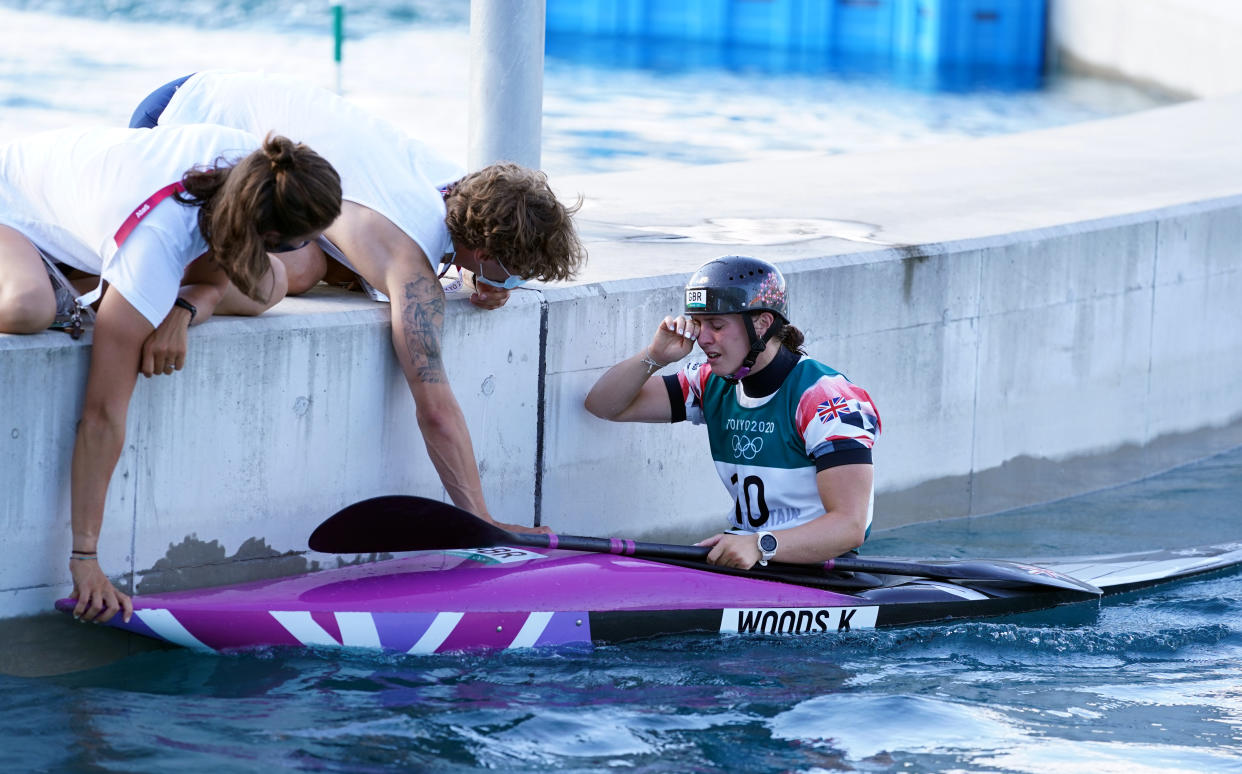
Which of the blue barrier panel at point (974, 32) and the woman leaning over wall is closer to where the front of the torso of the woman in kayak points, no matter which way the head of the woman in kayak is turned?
the woman leaning over wall

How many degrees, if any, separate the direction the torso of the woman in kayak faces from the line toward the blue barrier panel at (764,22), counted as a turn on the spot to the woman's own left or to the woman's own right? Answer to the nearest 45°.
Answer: approximately 135° to the woman's own right

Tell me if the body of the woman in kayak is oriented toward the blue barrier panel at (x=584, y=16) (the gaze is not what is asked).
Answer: no

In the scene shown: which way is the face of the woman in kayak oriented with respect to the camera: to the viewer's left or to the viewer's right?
to the viewer's left

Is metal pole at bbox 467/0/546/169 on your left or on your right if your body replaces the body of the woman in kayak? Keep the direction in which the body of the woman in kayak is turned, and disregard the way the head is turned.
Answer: on your right

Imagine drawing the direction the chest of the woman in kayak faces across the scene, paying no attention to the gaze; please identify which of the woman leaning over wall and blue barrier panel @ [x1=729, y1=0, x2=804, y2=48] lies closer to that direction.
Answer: the woman leaning over wall

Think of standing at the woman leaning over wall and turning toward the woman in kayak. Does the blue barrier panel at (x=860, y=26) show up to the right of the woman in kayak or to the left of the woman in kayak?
left

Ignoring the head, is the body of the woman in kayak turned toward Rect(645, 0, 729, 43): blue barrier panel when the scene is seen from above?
no

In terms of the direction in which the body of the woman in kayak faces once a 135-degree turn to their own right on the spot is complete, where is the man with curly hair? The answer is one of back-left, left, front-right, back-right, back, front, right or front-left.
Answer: left

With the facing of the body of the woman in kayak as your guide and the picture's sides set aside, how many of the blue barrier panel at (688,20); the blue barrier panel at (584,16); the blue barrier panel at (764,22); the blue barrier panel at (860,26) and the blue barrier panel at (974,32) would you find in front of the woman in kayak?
0

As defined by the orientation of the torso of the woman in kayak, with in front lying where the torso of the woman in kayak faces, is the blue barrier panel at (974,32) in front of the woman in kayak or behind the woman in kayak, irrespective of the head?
behind

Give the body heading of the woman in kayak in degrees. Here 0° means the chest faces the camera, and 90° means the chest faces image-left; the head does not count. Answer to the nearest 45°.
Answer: approximately 45°

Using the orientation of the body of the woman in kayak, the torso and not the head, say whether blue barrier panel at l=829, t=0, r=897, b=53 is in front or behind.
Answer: behind
